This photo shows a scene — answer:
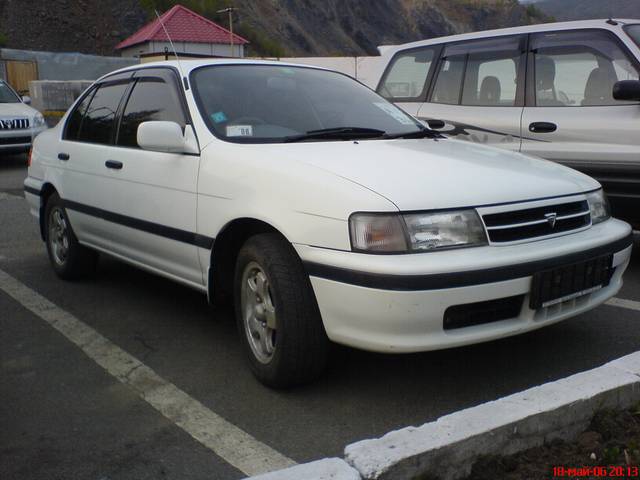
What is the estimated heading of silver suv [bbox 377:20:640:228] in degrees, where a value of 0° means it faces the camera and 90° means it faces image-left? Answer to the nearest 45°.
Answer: approximately 315°

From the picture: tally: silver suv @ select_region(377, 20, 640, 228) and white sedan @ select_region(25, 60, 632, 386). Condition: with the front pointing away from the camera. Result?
0

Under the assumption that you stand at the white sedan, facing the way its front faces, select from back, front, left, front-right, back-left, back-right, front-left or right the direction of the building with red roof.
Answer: back-left

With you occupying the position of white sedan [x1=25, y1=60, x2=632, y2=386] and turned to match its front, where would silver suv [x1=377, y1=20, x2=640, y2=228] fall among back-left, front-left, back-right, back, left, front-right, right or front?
left

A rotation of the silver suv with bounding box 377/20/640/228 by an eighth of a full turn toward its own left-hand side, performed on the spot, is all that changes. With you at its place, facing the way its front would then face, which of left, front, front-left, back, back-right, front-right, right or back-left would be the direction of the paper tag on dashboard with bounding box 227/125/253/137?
back-right

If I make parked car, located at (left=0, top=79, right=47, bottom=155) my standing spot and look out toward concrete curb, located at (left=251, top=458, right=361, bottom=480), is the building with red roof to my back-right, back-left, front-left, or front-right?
back-left

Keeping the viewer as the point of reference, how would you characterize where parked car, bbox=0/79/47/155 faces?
facing the viewer and to the right of the viewer

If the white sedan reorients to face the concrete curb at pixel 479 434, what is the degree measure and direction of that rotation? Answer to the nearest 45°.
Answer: approximately 45° to its right

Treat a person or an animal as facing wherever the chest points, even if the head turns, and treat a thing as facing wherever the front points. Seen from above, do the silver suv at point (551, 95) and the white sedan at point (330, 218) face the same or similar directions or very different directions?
same or similar directions

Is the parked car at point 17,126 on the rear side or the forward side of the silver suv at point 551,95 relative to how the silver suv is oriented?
on the rear side
